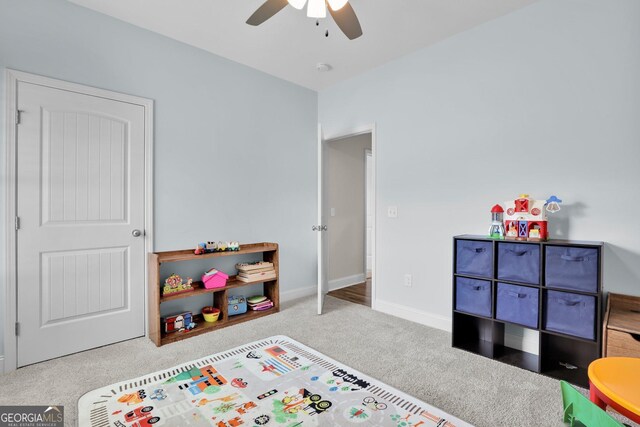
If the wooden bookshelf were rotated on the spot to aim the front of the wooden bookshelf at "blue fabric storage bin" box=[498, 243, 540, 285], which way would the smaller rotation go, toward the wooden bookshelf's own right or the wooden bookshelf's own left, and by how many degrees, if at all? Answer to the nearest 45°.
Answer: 0° — it already faces it

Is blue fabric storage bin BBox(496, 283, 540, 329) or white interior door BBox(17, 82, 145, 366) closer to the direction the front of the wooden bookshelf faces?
the blue fabric storage bin

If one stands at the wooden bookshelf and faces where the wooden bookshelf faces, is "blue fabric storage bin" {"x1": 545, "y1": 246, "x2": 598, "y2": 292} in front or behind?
in front

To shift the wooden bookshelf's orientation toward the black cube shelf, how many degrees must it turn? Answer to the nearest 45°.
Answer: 0° — it already faces it

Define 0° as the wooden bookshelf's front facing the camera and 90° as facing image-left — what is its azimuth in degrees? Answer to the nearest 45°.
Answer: approximately 315°

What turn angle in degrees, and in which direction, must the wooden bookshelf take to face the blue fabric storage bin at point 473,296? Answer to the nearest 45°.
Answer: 0° — it already faces it

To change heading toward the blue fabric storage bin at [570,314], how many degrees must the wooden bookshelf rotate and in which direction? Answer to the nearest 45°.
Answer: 0° — it already faces it

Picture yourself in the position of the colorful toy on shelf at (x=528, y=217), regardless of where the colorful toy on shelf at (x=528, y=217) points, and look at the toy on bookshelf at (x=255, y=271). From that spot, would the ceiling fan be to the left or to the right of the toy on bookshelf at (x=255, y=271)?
left

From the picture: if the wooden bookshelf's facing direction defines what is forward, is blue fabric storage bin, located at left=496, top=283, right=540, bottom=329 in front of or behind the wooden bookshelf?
in front
